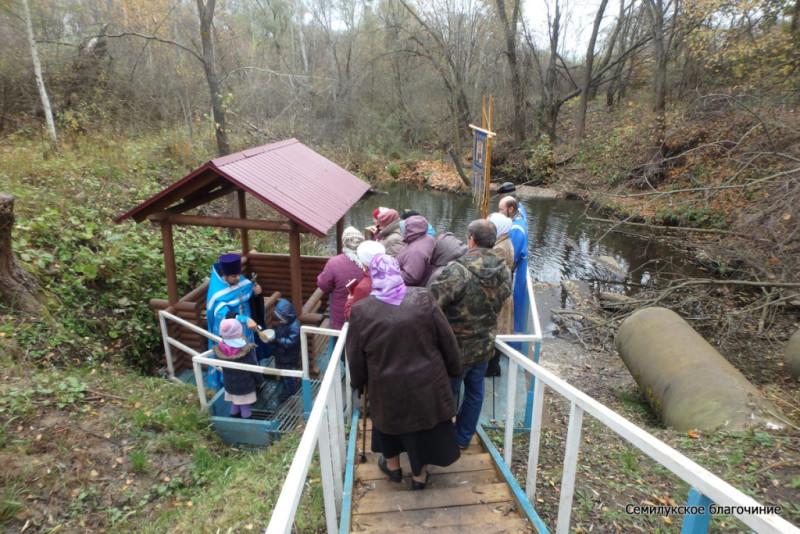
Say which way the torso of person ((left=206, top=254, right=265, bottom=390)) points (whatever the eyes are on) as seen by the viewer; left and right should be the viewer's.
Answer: facing the viewer and to the right of the viewer

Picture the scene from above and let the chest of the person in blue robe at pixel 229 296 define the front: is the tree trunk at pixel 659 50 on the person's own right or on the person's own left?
on the person's own left

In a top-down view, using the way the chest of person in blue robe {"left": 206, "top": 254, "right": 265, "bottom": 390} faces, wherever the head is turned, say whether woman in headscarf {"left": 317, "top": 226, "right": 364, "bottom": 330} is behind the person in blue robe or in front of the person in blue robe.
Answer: in front

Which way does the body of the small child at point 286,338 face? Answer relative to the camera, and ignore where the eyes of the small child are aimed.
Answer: to the viewer's left

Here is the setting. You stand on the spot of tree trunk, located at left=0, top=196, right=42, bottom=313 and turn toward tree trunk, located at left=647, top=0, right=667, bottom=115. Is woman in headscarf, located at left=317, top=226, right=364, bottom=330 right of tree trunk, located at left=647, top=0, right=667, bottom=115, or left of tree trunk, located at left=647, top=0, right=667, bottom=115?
right

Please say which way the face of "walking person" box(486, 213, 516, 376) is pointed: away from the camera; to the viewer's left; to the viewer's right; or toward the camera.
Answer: away from the camera

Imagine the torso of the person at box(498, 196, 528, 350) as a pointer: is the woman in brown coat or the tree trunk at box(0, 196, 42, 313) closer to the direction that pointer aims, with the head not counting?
the tree trunk

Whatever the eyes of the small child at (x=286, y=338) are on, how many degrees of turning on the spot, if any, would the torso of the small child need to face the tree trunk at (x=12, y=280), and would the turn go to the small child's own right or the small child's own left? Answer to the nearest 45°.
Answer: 0° — they already face it

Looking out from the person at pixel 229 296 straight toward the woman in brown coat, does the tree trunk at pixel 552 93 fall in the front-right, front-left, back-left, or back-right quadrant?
back-left

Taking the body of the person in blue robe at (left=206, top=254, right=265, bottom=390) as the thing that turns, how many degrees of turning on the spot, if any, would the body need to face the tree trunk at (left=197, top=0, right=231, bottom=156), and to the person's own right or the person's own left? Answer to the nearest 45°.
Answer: approximately 135° to the person's own left

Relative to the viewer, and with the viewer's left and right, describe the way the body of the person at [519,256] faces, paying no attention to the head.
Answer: facing to the left of the viewer
